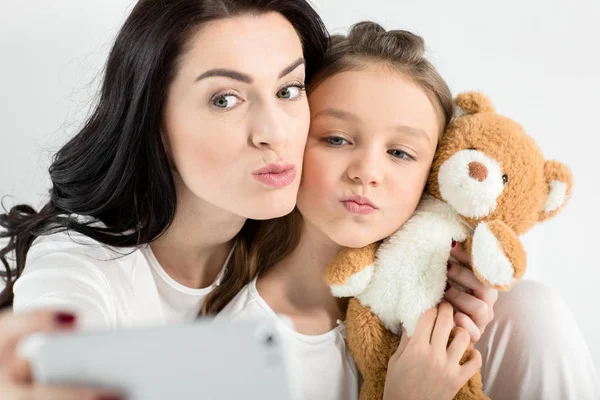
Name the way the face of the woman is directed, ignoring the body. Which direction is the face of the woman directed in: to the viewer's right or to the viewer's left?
to the viewer's right

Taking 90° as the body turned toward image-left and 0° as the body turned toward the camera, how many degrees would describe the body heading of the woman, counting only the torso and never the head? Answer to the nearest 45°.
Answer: approximately 315°

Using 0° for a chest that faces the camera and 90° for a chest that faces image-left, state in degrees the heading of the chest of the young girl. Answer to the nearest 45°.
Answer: approximately 0°
